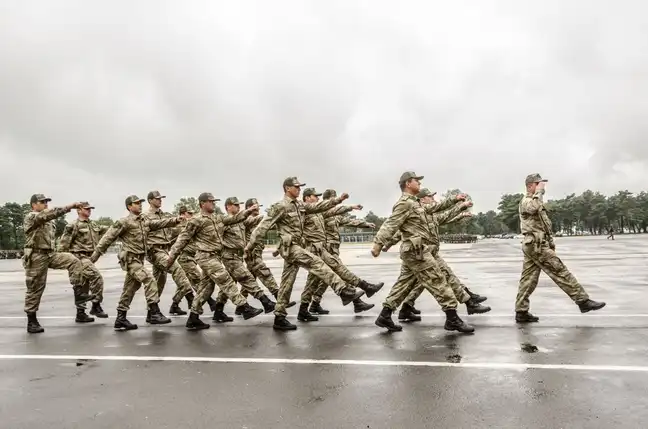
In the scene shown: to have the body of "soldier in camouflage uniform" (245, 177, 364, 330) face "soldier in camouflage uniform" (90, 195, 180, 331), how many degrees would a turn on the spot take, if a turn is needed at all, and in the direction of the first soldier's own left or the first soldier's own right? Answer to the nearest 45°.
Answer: approximately 180°

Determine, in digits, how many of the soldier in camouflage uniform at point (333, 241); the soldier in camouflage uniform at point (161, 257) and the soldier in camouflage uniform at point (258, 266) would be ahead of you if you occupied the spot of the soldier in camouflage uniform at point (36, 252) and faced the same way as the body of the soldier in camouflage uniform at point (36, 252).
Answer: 3

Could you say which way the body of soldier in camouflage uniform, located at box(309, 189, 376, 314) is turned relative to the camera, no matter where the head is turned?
to the viewer's right

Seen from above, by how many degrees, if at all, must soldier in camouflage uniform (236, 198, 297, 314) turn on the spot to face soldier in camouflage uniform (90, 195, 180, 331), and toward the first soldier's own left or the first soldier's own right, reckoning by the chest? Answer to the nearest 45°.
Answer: approximately 180°

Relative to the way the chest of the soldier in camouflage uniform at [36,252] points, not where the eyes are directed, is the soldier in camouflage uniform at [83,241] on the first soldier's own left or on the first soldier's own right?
on the first soldier's own left

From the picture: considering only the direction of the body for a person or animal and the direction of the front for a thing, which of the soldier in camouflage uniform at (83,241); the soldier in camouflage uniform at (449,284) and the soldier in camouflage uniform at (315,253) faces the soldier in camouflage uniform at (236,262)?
the soldier in camouflage uniform at (83,241)

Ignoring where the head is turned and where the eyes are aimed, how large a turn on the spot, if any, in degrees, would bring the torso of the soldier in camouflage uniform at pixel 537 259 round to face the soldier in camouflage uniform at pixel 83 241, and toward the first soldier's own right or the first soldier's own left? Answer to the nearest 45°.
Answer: approximately 180°

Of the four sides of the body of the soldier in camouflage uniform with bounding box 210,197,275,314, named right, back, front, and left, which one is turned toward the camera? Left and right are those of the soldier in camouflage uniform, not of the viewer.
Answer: right

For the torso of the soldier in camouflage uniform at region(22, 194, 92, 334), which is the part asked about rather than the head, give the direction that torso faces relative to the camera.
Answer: to the viewer's right

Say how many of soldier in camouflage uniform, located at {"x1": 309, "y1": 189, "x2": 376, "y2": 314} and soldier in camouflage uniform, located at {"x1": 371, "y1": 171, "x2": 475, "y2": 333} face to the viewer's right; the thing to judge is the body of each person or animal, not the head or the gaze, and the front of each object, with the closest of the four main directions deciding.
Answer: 2

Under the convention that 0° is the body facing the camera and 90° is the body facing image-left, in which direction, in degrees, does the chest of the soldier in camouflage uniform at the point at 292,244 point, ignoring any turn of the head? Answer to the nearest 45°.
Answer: approximately 270°

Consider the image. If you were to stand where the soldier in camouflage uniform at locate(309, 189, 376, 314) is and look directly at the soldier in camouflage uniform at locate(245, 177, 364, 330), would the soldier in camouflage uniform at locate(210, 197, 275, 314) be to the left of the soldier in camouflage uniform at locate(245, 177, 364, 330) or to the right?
right

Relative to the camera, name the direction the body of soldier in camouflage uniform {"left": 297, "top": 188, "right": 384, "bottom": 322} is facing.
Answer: to the viewer's right

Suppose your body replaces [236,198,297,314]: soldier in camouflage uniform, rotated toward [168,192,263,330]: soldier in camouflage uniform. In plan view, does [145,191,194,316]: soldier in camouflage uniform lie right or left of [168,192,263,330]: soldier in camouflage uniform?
right

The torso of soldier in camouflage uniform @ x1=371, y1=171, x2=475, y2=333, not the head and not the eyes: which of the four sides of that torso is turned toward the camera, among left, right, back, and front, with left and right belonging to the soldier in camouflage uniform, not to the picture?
right

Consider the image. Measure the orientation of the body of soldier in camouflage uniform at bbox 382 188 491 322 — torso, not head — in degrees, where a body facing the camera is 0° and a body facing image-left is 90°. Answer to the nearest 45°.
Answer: approximately 270°
